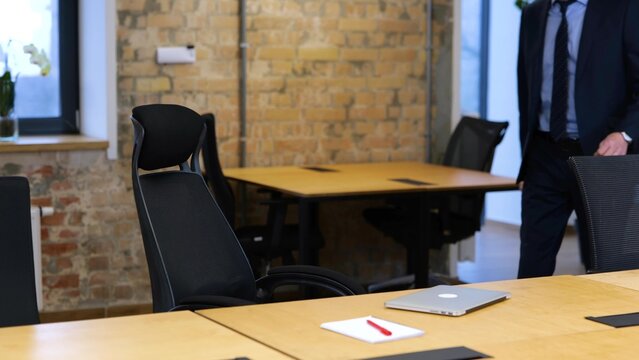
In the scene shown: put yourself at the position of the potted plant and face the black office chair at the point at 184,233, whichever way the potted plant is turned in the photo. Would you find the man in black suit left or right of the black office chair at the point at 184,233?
left

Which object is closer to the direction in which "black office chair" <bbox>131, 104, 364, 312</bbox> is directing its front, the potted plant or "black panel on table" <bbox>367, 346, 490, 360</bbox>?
the black panel on table

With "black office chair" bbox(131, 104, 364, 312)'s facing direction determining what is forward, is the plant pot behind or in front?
behind

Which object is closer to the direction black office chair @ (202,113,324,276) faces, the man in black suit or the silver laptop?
the man in black suit

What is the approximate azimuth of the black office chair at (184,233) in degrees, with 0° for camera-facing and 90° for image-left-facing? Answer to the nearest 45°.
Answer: approximately 315°

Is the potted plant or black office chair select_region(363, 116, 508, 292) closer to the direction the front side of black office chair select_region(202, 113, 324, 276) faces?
the black office chair

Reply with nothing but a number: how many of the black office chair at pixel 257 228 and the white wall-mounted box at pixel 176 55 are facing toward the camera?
1

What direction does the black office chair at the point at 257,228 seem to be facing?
to the viewer's right

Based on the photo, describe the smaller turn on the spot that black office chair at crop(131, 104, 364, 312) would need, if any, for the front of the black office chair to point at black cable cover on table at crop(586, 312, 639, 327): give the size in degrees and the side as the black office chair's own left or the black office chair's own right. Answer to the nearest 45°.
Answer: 0° — it already faces it

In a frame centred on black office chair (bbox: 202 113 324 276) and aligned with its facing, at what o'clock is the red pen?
The red pen is roughly at 3 o'clock from the black office chair.

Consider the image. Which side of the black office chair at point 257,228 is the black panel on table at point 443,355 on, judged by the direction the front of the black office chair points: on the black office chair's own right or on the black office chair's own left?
on the black office chair's own right

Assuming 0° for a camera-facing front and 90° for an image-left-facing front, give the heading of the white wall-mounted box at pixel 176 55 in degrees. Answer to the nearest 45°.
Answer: approximately 0°

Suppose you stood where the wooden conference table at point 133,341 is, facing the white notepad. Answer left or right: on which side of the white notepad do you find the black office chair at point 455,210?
left

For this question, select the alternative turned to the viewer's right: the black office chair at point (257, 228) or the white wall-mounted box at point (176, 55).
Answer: the black office chair
